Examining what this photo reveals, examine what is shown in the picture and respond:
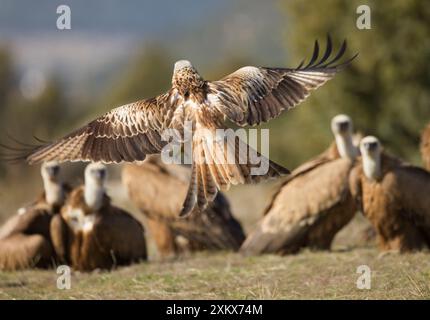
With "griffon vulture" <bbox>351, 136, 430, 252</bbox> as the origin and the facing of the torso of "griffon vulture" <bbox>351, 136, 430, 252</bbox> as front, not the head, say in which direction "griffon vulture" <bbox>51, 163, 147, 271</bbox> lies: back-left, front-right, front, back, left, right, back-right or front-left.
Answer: front-right

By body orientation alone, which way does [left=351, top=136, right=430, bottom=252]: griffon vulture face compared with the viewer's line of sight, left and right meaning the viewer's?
facing the viewer and to the left of the viewer

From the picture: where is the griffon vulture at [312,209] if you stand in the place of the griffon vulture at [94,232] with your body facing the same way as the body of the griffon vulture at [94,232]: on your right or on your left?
on your left
